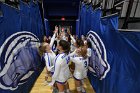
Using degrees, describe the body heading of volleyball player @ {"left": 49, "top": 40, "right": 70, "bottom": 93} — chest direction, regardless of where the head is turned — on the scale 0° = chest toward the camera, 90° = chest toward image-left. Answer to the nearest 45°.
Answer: approximately 135°
